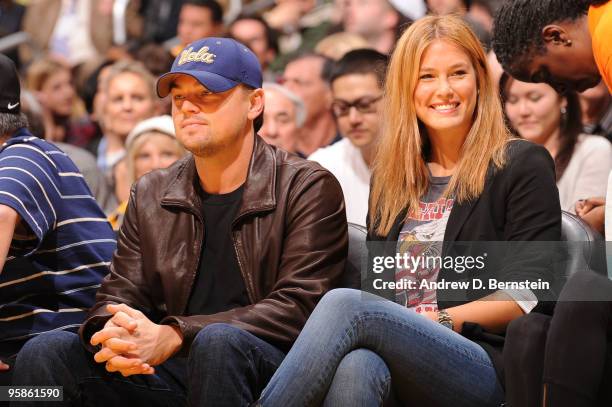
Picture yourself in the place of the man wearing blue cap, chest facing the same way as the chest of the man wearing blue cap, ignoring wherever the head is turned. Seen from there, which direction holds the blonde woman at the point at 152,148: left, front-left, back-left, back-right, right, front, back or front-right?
back-right

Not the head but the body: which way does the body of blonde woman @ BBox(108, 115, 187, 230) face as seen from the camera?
toward the camera

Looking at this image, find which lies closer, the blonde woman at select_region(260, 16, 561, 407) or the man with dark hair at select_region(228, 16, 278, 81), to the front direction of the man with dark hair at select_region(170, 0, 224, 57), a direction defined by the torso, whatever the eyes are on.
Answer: the blonde woman

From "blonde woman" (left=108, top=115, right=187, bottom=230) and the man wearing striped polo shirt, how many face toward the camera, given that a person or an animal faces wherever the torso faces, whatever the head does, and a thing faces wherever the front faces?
1

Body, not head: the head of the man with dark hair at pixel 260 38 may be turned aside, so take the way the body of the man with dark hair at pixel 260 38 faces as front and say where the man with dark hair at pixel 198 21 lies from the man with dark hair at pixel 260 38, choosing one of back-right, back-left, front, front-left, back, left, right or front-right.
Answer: right

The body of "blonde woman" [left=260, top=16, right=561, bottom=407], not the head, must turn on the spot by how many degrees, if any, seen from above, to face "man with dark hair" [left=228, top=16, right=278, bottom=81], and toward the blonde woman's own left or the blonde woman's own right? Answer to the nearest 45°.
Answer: approximately 135° to the blonde woman's own right

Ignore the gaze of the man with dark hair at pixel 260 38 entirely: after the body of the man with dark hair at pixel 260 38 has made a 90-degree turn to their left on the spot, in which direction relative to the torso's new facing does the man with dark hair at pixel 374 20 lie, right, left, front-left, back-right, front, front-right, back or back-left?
front

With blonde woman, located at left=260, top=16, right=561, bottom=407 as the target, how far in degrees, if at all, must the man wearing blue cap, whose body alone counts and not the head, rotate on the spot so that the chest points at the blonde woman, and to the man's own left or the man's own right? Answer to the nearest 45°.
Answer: approximately 135° to the man's own left

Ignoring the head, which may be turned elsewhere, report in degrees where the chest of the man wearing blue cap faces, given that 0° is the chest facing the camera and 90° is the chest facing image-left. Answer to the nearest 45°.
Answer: approximately 45°

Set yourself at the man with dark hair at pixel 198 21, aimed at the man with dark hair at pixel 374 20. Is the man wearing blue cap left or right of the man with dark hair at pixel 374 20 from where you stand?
right

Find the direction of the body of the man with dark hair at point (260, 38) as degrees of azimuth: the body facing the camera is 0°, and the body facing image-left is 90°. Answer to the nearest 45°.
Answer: approximately 45°

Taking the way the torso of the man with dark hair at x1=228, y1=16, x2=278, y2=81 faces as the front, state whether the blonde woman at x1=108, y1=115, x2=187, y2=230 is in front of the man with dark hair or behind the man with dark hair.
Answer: in front

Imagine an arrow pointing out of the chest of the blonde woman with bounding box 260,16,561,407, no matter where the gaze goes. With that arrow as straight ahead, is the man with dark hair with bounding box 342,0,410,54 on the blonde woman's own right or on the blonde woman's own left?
on the blonde woman's own right
